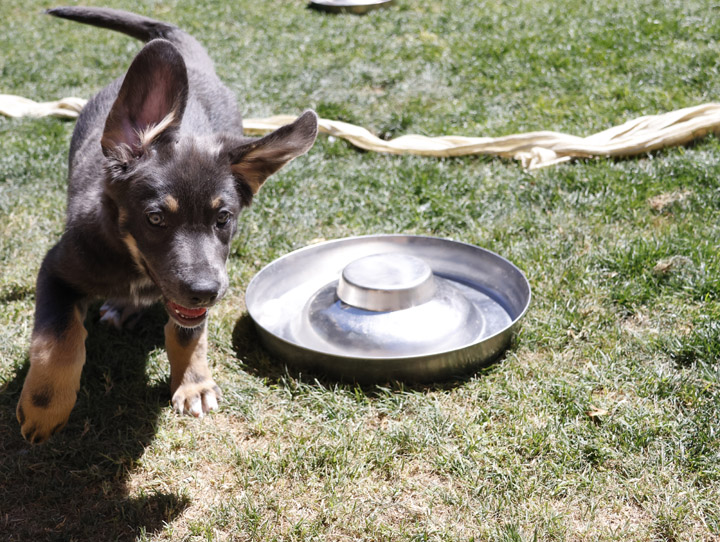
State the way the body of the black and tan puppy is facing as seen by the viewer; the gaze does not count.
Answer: toward the camera

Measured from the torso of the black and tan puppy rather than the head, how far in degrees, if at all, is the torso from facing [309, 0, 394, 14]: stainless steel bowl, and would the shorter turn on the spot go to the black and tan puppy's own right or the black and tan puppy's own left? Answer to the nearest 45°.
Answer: approximately 180°
